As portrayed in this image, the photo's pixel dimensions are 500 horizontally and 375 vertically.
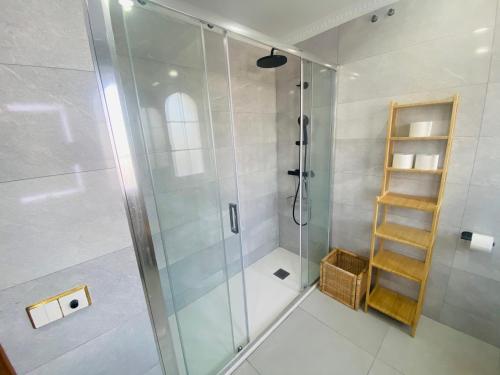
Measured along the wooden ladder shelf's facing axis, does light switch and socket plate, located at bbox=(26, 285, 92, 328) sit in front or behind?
in front

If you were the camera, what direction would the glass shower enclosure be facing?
facing the viewer and to the right of the viewer

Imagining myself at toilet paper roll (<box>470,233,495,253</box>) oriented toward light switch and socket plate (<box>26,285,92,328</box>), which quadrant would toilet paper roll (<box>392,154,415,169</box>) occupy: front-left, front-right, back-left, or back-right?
front-right

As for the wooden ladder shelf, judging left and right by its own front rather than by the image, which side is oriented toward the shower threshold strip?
front

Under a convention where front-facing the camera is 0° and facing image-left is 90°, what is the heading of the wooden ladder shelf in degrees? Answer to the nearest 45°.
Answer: approximately 45°

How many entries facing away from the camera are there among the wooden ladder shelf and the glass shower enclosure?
0

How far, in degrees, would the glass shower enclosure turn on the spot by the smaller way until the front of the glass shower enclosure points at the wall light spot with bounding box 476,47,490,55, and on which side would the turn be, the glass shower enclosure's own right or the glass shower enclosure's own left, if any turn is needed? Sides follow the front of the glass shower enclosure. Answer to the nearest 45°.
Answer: approximately 45° to the glass shower enclosure's own left

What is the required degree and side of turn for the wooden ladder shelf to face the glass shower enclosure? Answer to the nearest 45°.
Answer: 0° — it already faces it
